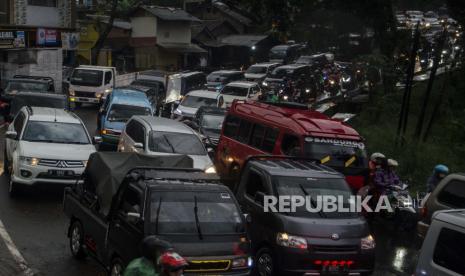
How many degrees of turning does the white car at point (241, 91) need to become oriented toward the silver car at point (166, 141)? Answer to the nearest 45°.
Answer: approximately 45° to its left

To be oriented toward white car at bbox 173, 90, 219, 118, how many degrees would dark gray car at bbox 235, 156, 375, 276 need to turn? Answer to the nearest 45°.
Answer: approximately 135° to its left

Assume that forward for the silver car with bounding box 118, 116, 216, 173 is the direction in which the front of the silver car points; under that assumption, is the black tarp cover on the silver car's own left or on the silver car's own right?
on the silver car's own right

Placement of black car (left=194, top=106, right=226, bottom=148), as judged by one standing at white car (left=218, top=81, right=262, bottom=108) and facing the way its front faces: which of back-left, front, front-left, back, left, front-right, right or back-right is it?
front-left

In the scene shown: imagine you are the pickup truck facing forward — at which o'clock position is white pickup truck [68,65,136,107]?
The white pickup truck is roughly at 7 o'clock from the pickup truck.

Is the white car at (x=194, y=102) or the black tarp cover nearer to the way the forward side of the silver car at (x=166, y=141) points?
the black tarp cover

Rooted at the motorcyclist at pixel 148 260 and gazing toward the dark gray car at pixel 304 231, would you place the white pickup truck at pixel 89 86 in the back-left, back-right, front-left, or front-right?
front-left

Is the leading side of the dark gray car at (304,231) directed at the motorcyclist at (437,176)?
no

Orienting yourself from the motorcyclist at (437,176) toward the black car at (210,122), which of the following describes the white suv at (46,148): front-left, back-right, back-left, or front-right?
front-left

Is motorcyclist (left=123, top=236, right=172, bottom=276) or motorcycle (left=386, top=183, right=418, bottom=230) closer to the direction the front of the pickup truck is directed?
the motorcyclist

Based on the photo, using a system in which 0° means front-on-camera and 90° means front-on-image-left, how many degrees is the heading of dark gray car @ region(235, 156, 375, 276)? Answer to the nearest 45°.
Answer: approximately 315°

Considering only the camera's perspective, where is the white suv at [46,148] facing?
facing the viewer

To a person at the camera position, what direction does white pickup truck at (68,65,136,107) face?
facing the viewer and to the left of the viewer

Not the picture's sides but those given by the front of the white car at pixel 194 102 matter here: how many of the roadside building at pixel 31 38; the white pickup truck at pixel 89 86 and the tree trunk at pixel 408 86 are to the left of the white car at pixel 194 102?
1

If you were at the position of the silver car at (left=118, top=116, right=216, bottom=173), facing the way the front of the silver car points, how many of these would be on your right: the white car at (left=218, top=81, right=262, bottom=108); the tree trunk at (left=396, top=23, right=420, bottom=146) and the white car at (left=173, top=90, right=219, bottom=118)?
0

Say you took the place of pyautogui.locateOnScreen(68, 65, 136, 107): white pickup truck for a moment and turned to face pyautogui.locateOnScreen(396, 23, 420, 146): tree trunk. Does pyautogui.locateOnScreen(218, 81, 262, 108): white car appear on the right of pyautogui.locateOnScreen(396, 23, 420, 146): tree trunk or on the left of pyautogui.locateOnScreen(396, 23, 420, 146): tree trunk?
left
